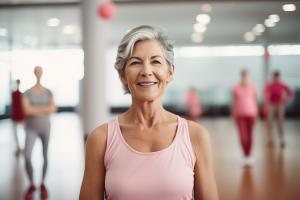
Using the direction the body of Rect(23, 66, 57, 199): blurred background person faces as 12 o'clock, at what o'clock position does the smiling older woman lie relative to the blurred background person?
The smiling older woman is roughly at 12 o'clock from the blurred background person.

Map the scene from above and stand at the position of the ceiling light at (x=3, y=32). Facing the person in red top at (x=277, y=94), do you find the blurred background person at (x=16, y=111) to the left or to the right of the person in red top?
right

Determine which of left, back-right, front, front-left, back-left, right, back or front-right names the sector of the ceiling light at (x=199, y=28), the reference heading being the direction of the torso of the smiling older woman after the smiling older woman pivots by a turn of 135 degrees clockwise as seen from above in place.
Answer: front-right

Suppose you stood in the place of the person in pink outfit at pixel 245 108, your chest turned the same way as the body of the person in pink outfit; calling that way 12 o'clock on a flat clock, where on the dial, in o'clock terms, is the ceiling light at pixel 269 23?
The ceiling light is roughly at 6 o'clock from the person in pink outfit.

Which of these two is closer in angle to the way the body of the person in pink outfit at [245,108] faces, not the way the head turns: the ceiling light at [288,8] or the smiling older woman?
the smiling older woman

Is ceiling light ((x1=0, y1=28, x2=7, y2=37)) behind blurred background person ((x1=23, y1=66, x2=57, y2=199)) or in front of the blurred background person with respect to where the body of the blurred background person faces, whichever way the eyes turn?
behind

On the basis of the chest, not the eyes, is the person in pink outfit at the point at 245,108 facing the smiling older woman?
yes

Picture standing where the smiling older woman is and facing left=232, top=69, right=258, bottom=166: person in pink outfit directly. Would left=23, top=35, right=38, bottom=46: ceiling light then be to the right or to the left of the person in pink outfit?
left

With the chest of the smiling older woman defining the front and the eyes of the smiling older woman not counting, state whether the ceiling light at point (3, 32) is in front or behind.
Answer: behind

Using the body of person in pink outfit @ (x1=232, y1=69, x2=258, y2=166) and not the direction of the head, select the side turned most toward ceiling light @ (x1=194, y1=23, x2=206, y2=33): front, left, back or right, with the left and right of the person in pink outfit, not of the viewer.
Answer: back

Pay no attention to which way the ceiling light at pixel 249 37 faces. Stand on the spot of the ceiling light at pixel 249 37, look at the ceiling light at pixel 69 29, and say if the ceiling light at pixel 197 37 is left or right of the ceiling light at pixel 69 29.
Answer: right
